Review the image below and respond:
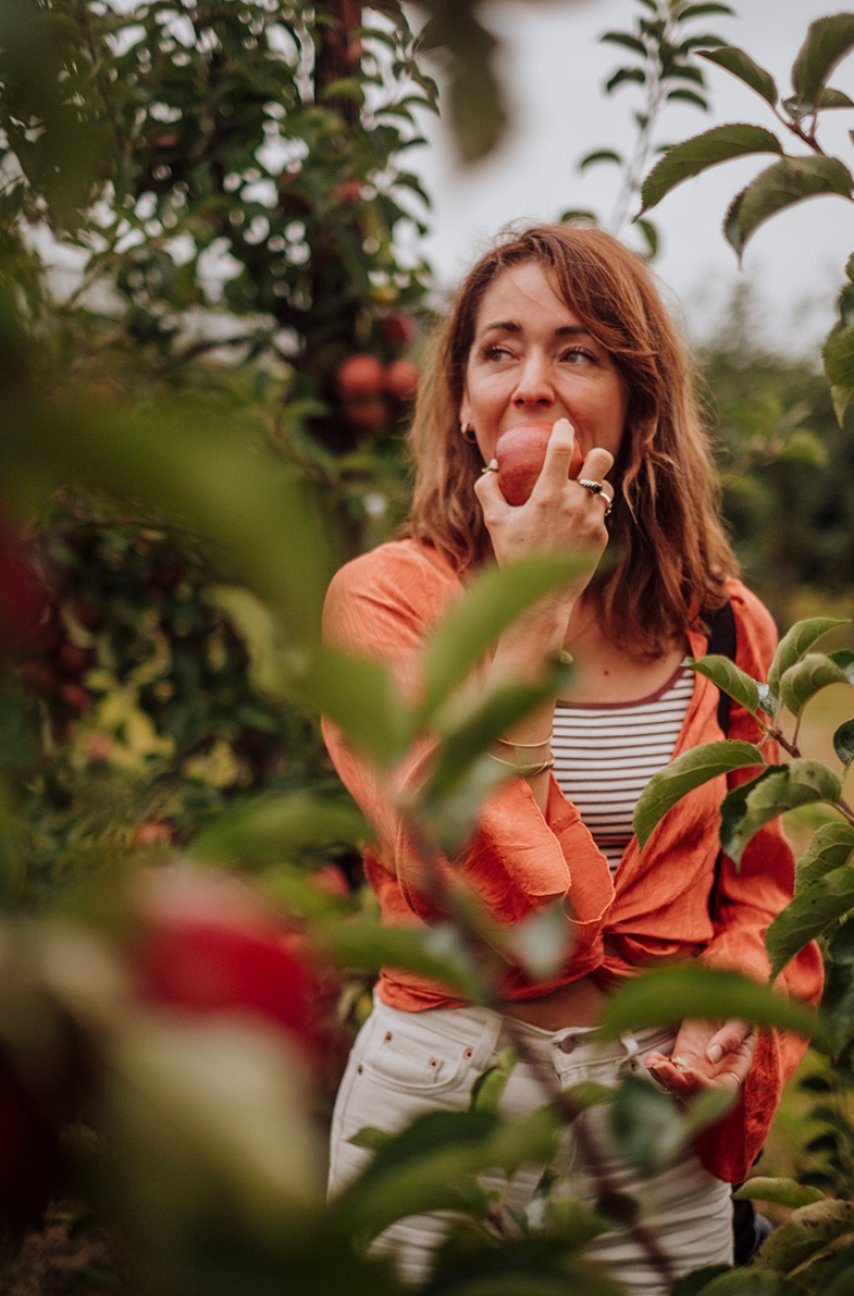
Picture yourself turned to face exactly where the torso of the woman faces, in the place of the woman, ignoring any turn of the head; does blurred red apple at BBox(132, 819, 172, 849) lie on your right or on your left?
on your right

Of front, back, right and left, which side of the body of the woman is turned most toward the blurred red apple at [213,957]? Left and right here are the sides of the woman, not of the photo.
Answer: front

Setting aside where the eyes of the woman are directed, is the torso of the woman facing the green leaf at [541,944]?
yes

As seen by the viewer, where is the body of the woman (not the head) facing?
toward the camera

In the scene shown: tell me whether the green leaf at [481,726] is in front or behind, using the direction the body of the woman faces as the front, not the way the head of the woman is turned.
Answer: in front

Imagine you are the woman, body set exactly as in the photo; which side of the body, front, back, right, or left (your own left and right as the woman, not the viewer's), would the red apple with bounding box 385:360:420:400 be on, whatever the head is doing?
back

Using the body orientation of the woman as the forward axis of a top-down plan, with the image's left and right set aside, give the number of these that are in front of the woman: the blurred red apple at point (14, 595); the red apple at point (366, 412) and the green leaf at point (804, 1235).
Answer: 2

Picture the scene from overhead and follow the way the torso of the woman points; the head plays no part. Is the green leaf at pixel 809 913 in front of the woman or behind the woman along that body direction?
in front
